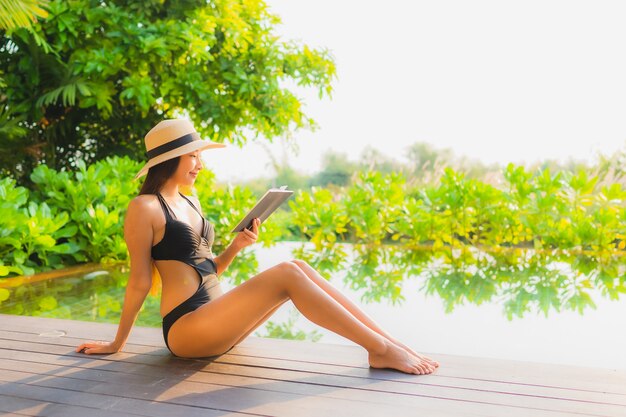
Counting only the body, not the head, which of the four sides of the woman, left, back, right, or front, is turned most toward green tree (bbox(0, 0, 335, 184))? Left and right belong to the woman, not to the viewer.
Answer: left

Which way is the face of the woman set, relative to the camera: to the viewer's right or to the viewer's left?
to the viewer's right

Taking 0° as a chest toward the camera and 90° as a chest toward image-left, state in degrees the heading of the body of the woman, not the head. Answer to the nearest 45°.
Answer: approximately 270°
